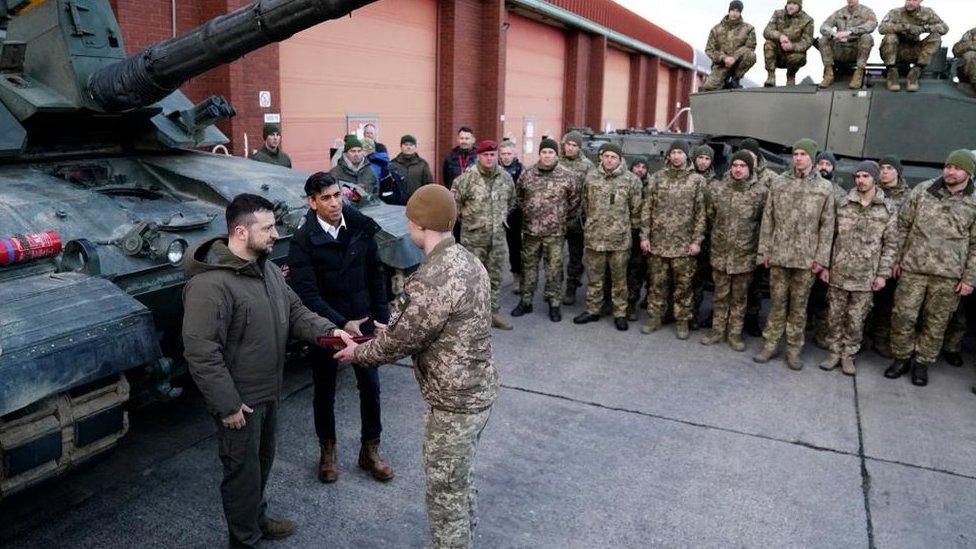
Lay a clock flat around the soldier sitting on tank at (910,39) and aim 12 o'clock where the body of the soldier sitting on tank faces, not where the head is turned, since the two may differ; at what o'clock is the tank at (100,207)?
The tank is roughly at 1 o'clock from the soldier sitting on tank.

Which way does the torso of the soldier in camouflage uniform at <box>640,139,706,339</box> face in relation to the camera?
toward the camera

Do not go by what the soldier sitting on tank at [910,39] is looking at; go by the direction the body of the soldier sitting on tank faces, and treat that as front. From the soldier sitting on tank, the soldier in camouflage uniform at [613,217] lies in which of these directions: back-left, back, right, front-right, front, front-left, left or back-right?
front-right

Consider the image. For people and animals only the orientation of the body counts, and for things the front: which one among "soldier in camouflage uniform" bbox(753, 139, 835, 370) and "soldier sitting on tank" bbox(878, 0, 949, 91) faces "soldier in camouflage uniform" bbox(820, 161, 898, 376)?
the soldier sitting on tank

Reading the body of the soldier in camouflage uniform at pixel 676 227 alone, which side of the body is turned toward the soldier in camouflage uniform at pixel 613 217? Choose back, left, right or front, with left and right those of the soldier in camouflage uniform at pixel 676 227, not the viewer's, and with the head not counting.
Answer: right

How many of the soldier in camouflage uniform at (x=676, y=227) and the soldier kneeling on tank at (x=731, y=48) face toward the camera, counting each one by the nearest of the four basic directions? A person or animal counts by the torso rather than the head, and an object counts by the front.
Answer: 2

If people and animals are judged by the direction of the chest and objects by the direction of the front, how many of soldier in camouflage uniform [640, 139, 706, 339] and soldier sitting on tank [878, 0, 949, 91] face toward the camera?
2

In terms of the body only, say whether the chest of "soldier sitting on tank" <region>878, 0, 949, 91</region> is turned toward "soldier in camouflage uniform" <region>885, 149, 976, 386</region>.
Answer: yes

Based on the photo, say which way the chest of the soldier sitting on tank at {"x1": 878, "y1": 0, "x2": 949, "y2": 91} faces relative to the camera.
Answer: toward the camera

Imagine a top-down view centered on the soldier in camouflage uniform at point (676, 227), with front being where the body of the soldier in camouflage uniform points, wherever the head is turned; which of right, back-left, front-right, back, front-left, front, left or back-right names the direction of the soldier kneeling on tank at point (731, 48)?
back

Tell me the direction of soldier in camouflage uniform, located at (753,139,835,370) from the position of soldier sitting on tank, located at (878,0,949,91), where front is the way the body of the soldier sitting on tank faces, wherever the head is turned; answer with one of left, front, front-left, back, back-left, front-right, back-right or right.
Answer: front

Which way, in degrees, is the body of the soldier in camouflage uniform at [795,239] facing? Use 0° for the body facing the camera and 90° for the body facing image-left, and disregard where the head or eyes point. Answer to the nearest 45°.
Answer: approximately 45°

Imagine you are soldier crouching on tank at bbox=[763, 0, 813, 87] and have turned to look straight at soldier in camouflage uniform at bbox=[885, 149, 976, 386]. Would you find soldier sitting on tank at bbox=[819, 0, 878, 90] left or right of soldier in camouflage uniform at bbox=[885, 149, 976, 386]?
left

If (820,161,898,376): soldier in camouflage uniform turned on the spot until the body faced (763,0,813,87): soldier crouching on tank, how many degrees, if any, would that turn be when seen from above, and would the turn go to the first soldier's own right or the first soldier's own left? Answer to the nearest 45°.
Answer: approximately 135° to the first soldier's own right

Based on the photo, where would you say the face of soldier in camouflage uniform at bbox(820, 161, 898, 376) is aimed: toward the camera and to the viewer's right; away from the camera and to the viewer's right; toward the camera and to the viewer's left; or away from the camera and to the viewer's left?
toward the camera and to the viewer's left
